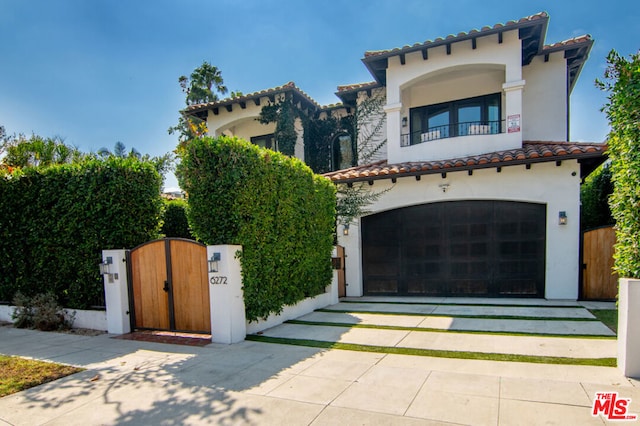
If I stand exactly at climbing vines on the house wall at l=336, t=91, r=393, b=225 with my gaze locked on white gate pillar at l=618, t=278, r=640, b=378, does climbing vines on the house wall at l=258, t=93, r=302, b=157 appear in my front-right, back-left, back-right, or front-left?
back-right

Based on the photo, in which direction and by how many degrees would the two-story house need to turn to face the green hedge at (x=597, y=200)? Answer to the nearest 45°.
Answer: approximately 90° to its left

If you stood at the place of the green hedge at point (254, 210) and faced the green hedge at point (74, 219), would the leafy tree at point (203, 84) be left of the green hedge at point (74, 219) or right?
right

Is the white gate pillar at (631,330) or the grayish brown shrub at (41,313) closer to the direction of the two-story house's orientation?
the white gate pillar

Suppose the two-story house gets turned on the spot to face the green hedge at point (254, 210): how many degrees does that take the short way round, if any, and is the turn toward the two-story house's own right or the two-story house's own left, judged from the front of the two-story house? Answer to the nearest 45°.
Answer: approximately 45° to the two-story house's own right

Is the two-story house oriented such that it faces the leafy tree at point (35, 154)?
no

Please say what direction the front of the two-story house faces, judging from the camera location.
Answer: facing the viewer

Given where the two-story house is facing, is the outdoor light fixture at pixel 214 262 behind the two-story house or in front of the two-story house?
in front

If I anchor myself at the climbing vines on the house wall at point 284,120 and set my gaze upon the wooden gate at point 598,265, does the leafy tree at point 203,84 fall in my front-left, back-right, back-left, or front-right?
back-left

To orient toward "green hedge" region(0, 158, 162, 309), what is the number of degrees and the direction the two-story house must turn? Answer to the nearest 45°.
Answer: approximately 45° to its right

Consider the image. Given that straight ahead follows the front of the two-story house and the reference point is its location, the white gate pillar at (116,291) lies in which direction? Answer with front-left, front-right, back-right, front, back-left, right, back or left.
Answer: front-right
